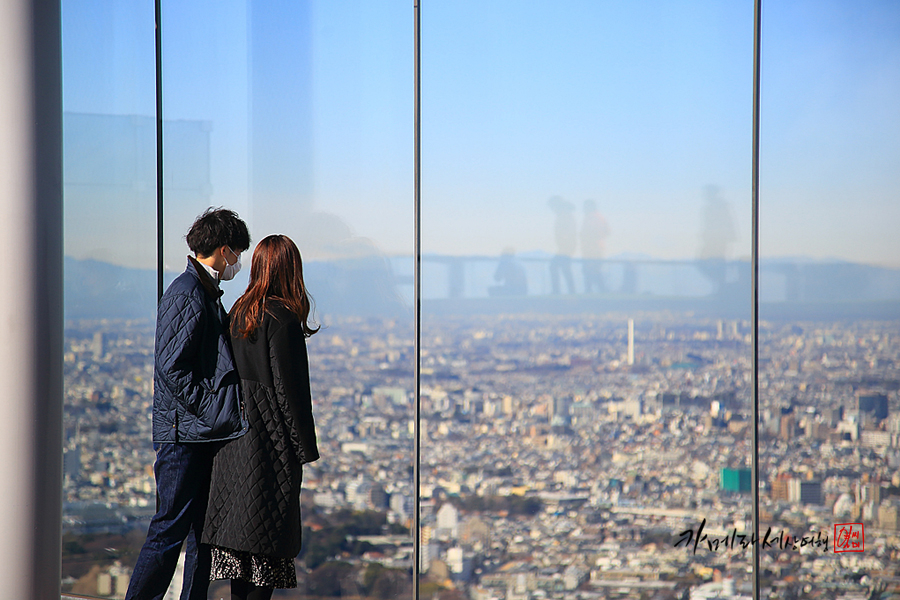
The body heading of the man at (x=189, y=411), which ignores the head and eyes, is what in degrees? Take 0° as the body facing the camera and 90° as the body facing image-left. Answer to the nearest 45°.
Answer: approximately 270°

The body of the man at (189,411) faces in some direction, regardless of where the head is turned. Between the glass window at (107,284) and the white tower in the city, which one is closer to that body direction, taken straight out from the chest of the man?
the white tower in the city

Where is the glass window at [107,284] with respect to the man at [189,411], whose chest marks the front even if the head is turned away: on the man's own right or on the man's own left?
on the man's own left

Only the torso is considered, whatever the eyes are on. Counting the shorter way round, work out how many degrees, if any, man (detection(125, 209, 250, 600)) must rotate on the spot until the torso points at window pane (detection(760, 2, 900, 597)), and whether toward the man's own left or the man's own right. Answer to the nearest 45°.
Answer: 0° — they already face it
